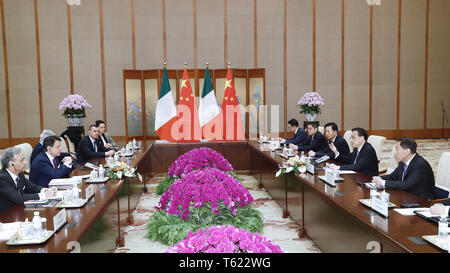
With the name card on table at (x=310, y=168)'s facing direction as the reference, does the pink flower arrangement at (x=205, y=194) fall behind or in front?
in front

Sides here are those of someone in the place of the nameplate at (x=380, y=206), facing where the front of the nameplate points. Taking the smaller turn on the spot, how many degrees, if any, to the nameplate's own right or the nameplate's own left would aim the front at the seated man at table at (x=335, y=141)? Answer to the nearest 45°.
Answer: approximately 135° to the nameplate's own right

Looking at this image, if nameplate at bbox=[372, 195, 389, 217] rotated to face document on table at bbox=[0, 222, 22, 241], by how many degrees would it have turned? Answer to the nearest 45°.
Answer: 0° — it already faces it

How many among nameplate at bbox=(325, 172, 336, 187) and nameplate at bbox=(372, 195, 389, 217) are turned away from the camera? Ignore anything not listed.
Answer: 0

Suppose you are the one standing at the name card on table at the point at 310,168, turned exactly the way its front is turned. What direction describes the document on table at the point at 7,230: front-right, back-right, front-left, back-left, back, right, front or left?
front

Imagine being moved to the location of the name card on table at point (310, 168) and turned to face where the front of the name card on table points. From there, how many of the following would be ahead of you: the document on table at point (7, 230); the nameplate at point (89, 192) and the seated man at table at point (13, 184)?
3

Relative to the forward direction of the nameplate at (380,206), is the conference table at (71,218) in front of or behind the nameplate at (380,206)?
in front

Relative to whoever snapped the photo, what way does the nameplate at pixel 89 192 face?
facing the viewer and to the right of the viewer

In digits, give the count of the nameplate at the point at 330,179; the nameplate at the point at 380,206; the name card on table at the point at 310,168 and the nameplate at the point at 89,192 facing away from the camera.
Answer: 0

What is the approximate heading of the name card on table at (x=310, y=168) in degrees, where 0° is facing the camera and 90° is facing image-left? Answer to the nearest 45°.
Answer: approximately 45°

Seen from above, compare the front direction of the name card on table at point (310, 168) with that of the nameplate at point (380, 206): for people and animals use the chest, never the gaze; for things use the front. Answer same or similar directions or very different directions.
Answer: same or similar directions
